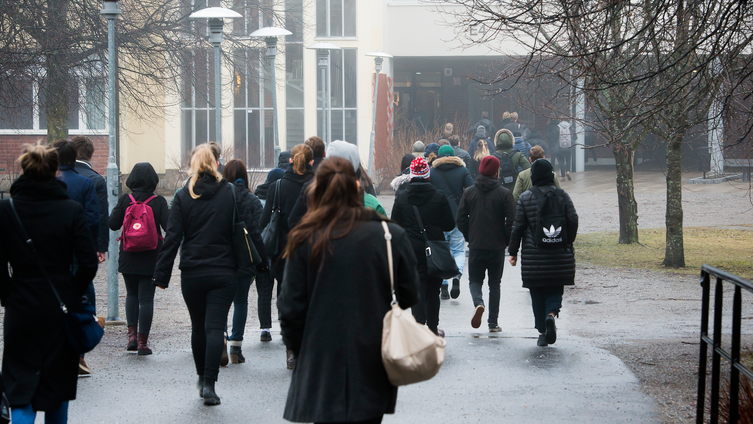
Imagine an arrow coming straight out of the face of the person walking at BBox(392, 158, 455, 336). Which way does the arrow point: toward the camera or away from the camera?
away from the camera

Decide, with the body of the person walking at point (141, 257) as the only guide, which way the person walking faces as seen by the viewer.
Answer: away from the camera

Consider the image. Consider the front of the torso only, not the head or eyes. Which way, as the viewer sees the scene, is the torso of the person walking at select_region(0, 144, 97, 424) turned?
away from the camera

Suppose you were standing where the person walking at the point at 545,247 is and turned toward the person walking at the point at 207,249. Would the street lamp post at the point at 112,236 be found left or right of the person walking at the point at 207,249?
right

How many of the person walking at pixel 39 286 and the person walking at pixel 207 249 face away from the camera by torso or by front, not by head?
2

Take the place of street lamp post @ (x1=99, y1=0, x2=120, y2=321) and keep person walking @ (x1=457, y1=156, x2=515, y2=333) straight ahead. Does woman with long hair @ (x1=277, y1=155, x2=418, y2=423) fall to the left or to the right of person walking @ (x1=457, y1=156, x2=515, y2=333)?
right

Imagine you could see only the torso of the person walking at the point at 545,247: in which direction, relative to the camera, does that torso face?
away from the camera

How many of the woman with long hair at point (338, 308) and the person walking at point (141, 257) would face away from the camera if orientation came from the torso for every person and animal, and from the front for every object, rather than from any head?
2

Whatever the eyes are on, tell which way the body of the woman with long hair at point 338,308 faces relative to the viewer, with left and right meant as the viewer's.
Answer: facing away from the viewer
